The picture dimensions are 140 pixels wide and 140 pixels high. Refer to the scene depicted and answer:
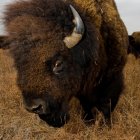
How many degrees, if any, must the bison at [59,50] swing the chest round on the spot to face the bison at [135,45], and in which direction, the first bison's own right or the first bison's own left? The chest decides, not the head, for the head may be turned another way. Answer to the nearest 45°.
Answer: approximately 180°

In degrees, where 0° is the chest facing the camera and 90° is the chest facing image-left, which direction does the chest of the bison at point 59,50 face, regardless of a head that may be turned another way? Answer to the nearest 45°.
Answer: approximately 45°
